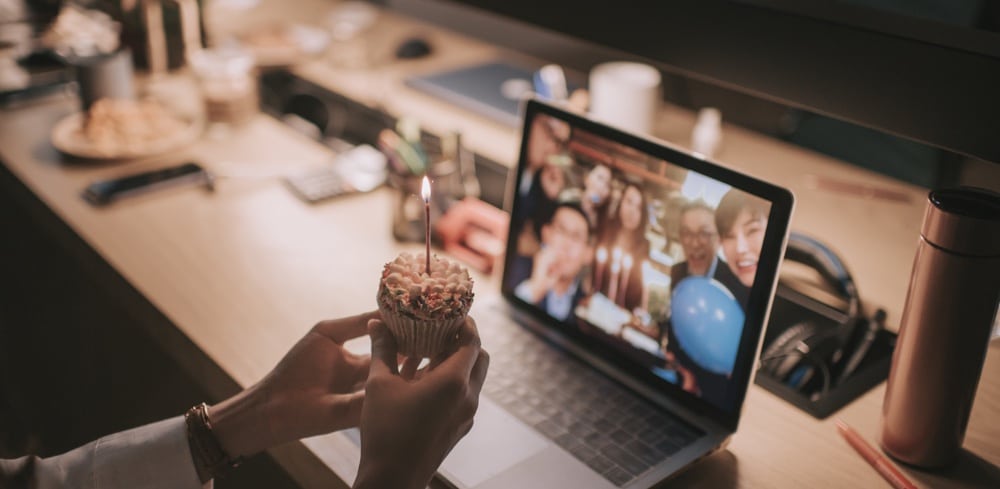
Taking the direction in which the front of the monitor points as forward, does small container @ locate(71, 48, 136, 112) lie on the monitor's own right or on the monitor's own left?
on the monitor's own right

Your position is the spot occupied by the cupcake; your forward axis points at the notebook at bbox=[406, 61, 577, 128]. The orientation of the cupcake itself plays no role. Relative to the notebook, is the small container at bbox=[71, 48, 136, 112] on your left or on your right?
left

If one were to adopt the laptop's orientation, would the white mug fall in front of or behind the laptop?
behind

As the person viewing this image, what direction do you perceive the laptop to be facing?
facing the viewer and to the left of the viewer
